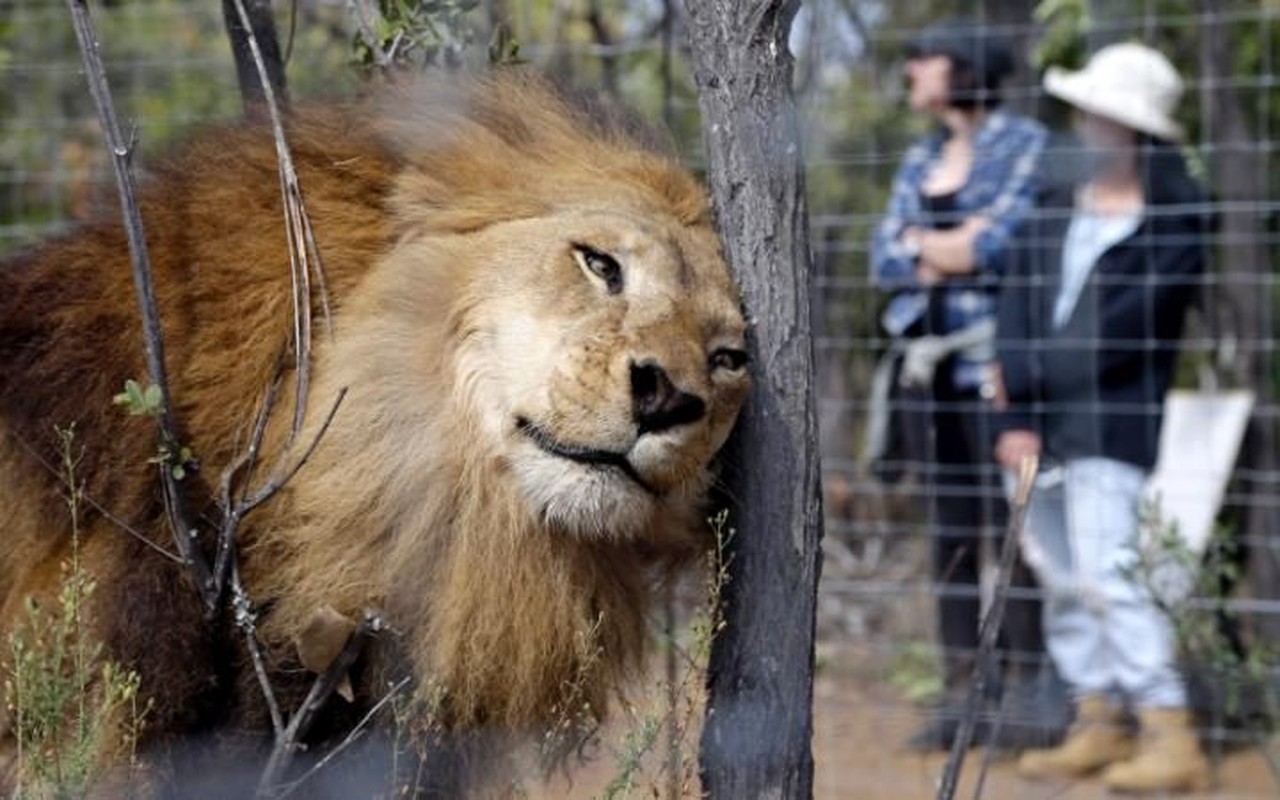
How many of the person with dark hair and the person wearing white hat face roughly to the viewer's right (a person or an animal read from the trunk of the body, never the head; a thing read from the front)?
0

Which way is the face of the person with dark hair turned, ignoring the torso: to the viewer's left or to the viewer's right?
to the viewer's left

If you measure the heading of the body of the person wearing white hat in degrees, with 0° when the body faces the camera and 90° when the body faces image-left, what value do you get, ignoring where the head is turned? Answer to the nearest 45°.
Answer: approximately 45°

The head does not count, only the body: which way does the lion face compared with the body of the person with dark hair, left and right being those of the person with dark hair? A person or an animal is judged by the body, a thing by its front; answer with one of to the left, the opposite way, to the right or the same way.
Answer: to the left

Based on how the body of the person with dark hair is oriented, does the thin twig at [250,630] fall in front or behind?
in front

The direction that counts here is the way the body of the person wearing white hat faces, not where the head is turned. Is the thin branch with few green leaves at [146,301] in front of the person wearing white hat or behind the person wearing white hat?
in front
